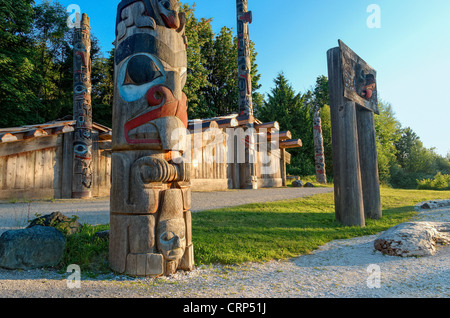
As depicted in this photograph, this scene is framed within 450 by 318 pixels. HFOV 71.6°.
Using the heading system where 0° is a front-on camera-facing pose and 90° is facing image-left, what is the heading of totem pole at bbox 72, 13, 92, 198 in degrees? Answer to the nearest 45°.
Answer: approximately 315°

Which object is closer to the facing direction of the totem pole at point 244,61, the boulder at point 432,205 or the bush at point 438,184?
the boulder

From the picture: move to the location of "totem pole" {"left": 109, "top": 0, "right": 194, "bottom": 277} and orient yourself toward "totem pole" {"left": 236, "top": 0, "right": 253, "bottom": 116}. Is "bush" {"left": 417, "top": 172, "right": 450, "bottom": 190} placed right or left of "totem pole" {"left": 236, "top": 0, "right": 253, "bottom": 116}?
right

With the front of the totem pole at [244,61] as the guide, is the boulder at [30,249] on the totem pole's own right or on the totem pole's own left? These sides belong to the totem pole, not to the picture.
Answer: on the totem pole's own right

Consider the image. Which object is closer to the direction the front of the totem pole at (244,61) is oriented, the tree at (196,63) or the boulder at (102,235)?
the boulder

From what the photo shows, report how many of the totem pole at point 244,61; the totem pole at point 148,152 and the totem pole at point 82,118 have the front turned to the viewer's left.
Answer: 0

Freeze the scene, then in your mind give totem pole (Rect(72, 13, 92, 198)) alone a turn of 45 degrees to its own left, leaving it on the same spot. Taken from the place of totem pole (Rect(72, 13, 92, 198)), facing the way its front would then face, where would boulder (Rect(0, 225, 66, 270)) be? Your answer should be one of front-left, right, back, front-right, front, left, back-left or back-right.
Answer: right

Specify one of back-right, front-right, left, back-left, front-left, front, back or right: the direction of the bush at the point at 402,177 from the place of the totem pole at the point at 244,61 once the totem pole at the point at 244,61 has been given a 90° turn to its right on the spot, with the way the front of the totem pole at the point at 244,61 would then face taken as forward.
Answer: back

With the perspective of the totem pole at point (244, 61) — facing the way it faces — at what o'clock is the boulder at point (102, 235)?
The boulder is roughly at 2 o'clock from the totem pole.

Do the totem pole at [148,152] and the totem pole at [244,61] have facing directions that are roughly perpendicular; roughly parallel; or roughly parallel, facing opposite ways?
roughly parallel

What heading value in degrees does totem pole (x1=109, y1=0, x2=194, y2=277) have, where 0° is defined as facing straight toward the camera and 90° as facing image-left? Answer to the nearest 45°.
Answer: approximately 315°

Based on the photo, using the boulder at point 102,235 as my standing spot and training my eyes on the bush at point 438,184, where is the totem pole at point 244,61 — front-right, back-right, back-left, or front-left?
front-left

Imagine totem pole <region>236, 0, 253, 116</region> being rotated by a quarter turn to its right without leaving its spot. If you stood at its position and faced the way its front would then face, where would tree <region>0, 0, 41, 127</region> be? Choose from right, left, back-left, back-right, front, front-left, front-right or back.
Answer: front-right

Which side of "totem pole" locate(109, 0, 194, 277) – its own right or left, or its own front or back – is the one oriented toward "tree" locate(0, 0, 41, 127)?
back

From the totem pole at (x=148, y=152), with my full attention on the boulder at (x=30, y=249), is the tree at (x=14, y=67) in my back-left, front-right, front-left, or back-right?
front-right

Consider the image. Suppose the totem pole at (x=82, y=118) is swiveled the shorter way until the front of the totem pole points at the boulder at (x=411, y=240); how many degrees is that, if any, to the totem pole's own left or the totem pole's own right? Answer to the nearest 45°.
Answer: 0° — it already faces it

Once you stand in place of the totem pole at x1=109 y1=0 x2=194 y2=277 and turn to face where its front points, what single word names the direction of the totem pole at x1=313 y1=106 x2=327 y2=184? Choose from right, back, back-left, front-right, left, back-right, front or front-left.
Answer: left

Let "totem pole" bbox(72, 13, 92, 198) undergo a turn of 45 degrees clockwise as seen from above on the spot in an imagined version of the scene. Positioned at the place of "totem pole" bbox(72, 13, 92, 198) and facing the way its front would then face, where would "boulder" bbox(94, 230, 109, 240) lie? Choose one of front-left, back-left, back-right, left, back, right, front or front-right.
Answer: front

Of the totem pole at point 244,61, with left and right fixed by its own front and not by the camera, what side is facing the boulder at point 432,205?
front

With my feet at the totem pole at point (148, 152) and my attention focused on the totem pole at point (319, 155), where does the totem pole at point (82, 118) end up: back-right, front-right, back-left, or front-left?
front-left

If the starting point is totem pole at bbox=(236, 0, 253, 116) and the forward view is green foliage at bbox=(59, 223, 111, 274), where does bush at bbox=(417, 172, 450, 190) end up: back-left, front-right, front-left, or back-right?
back-left

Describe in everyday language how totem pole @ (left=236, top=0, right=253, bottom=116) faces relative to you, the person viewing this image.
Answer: facing the viewer and to the right of the viewer
